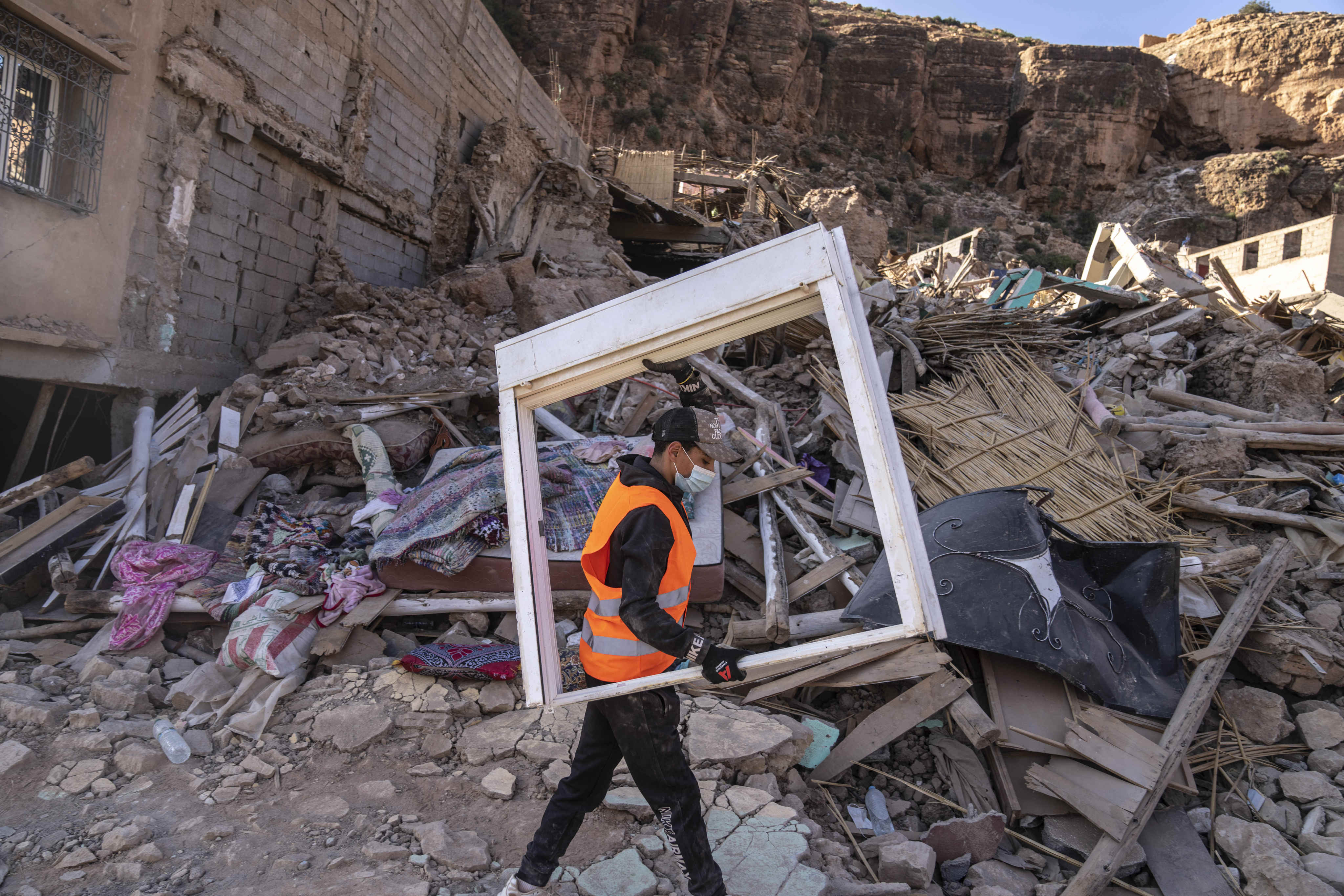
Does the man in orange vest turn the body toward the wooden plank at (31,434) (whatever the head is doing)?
no

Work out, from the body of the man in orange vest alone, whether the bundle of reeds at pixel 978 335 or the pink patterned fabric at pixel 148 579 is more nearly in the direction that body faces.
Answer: the bundle of reeds

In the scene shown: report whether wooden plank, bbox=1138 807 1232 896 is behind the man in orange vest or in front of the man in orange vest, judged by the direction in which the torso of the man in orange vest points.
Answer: in front

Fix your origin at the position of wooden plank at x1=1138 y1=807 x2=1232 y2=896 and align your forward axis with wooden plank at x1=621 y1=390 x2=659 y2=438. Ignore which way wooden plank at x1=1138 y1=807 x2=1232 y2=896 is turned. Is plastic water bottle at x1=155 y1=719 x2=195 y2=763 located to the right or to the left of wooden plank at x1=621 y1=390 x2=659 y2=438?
left

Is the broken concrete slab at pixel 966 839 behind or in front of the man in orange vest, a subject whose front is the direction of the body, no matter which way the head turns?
in front

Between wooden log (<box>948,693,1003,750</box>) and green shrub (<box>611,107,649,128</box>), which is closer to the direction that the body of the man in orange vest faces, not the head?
the wooden log

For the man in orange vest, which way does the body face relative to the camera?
to the viewer's right

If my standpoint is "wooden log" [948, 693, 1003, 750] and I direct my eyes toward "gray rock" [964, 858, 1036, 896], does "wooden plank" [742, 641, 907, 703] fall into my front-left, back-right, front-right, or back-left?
back-right

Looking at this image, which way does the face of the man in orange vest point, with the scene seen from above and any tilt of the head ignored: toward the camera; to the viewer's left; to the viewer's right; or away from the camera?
to the viewer's right

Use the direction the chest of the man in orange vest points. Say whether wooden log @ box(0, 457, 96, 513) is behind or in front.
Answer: behind

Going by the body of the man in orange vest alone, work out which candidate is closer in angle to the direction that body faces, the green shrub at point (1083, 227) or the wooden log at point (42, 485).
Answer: the green shrub

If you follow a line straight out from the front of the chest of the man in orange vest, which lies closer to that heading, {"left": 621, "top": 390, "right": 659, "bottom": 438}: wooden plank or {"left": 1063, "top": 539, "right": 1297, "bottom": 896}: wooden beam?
the wooden beam

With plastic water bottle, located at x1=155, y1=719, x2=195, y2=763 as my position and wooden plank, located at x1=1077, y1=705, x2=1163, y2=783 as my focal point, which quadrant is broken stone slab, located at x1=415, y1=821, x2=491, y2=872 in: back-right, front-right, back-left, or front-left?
front-right

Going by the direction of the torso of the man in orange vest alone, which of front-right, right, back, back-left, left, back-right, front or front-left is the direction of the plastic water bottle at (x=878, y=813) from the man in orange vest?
front-left
